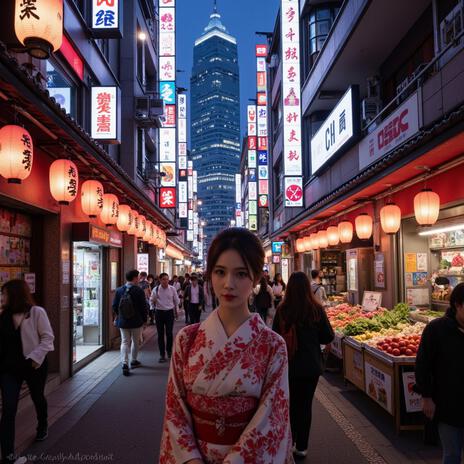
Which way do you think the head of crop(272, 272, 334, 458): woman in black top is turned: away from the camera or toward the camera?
away from the camera

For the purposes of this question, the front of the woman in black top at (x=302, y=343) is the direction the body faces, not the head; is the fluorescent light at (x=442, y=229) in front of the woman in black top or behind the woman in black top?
in front

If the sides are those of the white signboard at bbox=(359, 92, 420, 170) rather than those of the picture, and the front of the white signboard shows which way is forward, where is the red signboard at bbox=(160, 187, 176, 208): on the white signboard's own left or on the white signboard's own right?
on the white signboard's own right

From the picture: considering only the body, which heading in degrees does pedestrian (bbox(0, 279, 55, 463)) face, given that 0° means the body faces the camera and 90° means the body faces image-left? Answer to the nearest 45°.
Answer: approximately 45°

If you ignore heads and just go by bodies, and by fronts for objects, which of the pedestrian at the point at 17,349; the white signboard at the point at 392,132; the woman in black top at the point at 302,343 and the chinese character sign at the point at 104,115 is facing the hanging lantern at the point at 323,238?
the woman in black top

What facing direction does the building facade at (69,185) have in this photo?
to the viewer's right

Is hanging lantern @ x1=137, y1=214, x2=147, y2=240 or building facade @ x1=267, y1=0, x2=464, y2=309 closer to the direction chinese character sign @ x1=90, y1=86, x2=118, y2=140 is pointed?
the building facade
